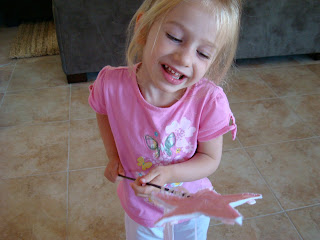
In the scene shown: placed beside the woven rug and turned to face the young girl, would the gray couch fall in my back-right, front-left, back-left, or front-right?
front-left

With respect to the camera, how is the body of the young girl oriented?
toward the camera

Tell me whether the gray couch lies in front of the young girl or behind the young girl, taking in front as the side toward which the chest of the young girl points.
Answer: behind

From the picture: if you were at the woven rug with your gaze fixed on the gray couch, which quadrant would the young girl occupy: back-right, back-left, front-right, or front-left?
front-right

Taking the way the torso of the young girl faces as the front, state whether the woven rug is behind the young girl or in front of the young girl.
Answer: behind
